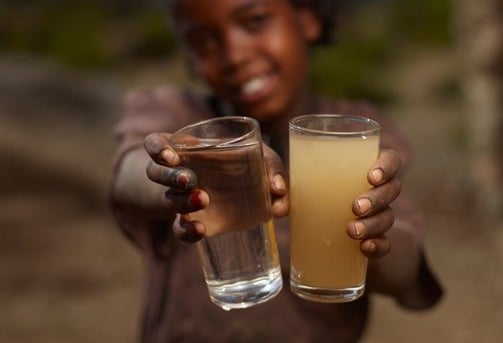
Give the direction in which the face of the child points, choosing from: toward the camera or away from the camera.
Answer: toward the camera

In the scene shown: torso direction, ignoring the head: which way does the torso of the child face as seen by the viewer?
toward the camera
